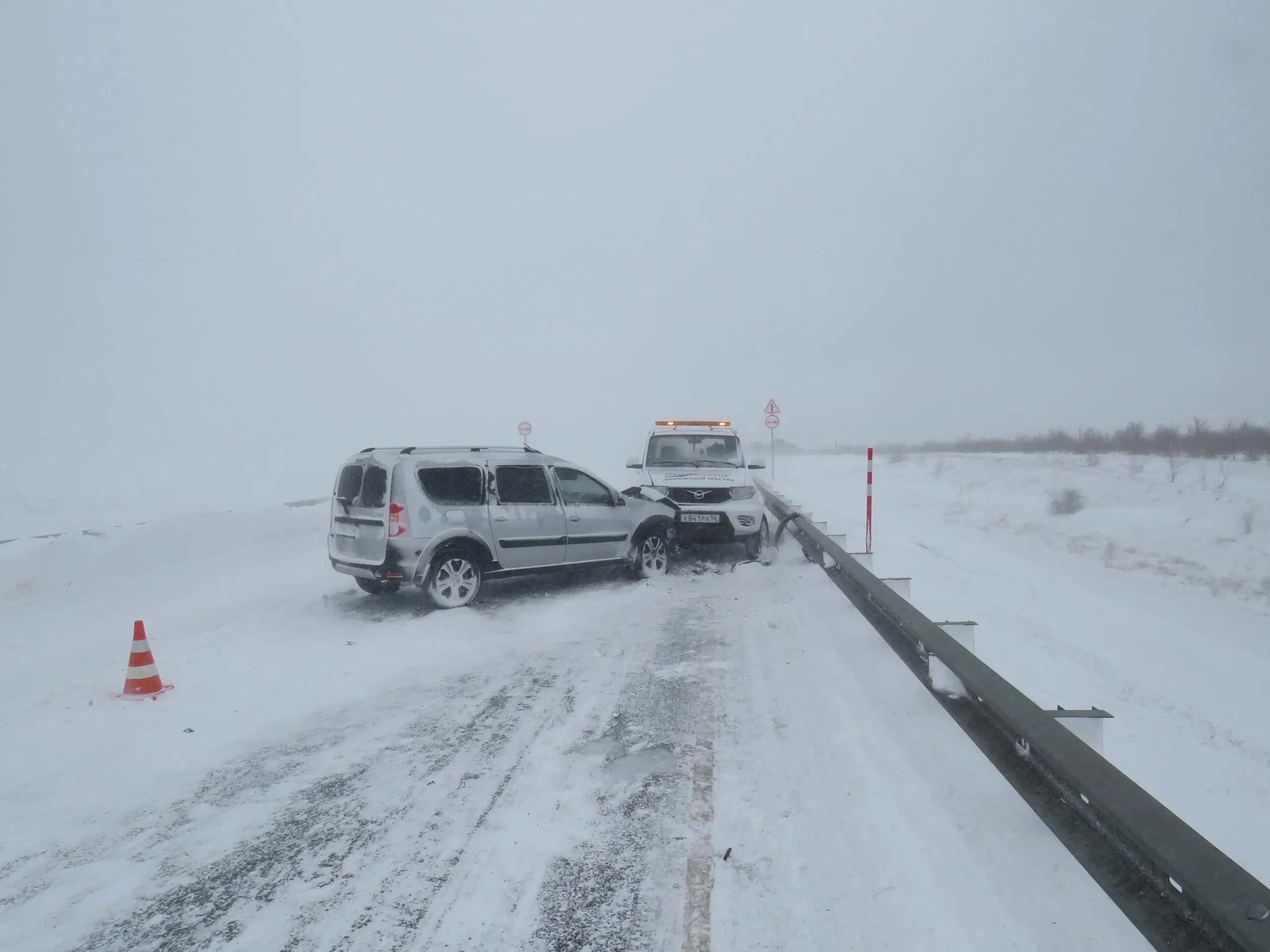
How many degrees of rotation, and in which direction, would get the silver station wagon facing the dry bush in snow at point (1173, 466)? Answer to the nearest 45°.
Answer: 0° — it already faces it

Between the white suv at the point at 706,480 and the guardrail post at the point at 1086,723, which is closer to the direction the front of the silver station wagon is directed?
the white suv

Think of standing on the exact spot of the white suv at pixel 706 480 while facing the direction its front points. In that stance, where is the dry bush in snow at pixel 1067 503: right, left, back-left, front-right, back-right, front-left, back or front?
back-left

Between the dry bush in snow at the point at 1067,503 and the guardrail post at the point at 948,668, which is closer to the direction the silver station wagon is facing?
the dry bush in snow

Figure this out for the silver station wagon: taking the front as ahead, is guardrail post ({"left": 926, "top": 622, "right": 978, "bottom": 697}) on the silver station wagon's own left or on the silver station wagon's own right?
on the silver station wagon's own right

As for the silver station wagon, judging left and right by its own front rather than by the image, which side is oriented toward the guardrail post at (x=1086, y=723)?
right

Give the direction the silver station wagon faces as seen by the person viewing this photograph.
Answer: facing away from the viewer and to the right of the viewer

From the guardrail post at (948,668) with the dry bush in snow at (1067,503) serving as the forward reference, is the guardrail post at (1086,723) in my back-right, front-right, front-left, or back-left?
back-right

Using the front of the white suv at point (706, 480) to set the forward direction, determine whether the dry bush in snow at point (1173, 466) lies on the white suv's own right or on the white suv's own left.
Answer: on the white suv's own left

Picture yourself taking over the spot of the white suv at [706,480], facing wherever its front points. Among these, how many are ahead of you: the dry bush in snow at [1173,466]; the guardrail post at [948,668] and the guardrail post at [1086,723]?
2

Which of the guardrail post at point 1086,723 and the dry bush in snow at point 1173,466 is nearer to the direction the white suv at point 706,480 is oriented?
the guardrail post

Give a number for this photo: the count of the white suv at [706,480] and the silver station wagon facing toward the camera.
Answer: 1

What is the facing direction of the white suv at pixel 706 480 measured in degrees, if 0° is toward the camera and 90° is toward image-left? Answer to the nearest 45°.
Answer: approximately 0°
